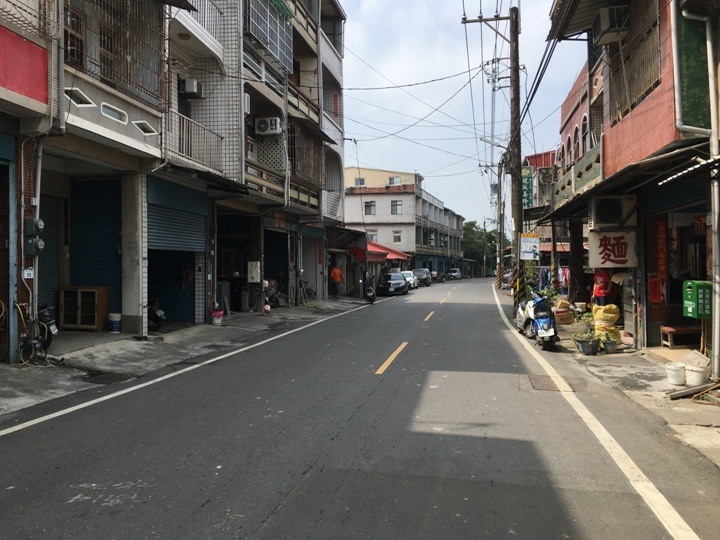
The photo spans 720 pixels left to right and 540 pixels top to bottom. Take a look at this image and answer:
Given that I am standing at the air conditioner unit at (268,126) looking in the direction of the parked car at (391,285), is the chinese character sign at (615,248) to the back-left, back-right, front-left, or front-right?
back-right

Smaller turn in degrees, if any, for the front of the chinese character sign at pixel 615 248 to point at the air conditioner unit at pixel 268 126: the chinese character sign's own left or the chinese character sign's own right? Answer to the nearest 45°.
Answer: approximately 90° to the chinese character sign's own right

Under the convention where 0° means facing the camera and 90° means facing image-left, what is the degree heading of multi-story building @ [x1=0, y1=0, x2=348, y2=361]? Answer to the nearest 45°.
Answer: approximately 315°

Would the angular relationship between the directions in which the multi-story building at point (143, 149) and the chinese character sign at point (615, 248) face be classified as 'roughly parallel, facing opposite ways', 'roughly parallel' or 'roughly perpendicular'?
roughly perpendicular

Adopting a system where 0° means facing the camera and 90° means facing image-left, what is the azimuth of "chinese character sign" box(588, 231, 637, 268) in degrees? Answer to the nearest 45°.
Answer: approximately 0°

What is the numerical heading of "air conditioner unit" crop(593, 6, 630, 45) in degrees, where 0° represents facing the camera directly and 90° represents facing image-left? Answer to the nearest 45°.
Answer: approximately 45°
